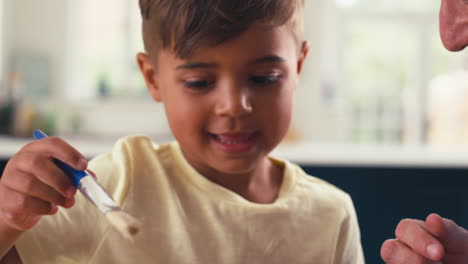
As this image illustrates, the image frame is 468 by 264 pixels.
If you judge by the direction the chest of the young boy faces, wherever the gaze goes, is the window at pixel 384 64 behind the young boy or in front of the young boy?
behind

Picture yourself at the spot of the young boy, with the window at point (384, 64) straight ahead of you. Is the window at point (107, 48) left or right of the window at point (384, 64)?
left

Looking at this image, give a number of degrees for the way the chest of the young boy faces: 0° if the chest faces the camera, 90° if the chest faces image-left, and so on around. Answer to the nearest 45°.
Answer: approximately 0°

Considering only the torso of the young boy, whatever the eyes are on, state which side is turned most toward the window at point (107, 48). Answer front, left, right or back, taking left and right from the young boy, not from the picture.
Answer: back
